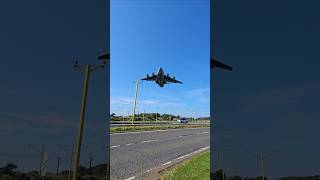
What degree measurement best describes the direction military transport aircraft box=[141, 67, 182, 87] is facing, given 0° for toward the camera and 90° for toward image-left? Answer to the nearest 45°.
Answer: approximately 0°
